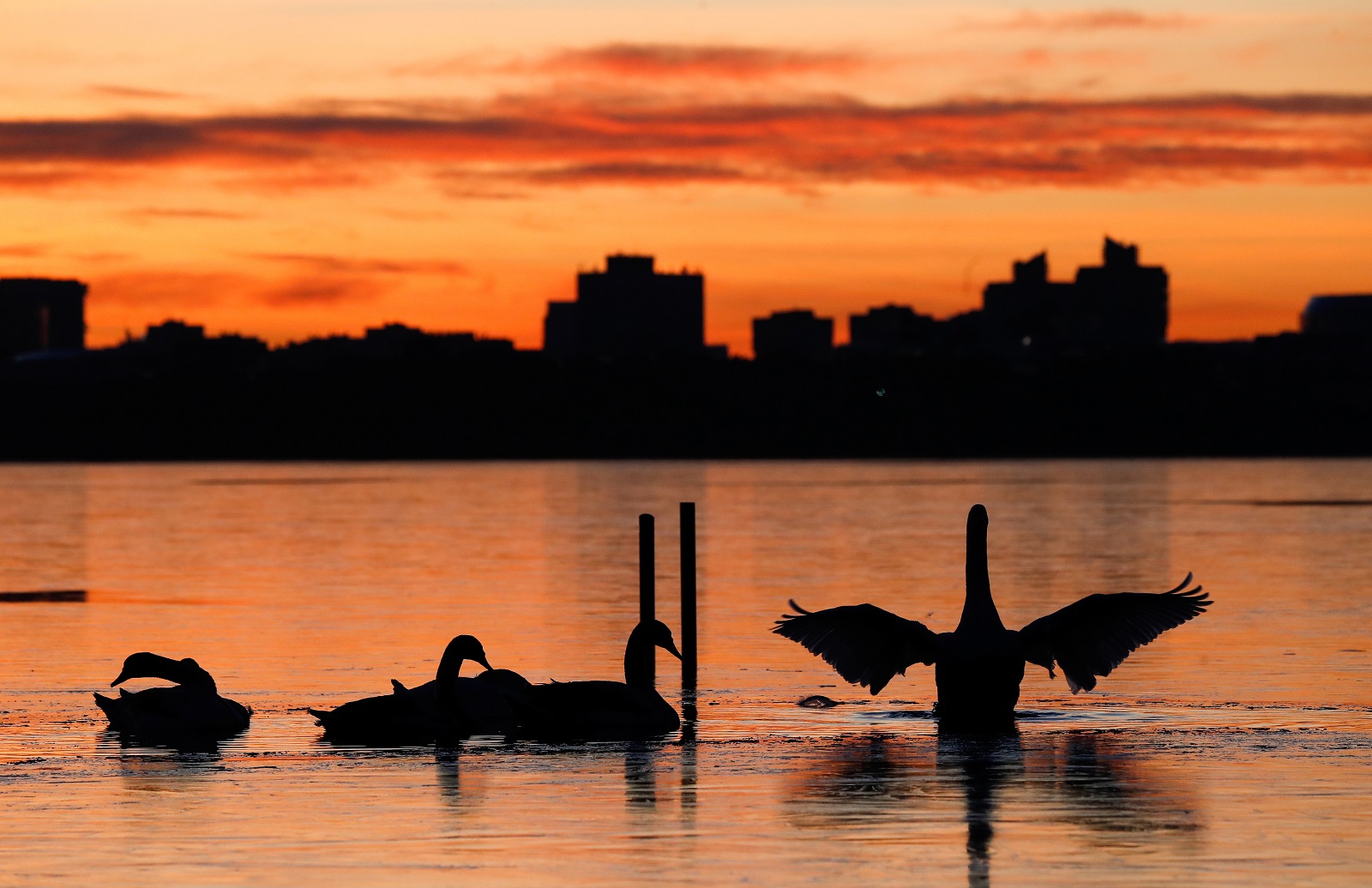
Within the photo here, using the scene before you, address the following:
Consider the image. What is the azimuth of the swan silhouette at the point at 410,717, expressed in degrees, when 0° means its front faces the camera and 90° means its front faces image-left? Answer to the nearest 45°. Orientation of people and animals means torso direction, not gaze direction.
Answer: approximately 270°

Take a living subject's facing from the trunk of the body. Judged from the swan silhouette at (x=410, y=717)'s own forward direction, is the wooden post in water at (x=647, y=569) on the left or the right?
on its left

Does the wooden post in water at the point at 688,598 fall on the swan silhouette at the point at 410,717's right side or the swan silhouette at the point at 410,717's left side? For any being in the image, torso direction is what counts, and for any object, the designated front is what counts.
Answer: on its left
